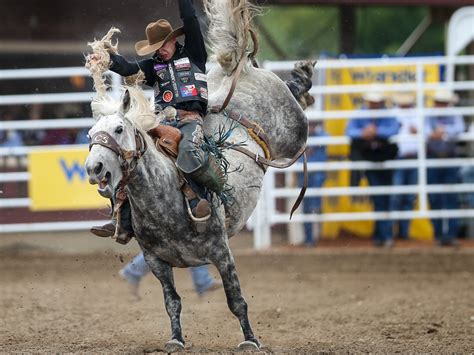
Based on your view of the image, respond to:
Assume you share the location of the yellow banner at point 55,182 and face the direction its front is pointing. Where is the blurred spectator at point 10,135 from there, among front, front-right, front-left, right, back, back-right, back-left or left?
back-right

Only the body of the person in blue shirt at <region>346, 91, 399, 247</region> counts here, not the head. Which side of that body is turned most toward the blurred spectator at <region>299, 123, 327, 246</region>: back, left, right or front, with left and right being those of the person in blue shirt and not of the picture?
right

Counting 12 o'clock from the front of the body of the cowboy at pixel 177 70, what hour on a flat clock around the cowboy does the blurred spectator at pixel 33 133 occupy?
The blurred spectator is roughly at 4 o'clock from the cowboy.

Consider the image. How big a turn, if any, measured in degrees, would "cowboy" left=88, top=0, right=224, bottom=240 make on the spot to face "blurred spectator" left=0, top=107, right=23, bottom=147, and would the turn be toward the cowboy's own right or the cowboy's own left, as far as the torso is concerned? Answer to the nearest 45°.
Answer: approximately 135° to the cowboy's own right

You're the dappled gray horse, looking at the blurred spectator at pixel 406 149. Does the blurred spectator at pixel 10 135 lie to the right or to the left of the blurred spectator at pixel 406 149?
left

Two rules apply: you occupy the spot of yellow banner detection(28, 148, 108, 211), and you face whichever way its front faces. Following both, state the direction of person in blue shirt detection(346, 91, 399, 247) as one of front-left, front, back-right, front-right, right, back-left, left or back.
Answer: left

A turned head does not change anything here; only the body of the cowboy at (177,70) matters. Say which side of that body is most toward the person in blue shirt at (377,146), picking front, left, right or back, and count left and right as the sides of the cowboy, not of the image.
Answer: back

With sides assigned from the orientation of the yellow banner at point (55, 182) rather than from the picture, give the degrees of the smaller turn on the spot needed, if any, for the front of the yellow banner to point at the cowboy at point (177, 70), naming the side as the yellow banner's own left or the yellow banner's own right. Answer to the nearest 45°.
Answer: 0° — it already faces them

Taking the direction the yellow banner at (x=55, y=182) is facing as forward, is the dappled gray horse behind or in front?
in front
